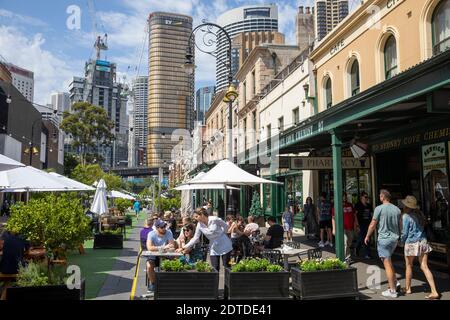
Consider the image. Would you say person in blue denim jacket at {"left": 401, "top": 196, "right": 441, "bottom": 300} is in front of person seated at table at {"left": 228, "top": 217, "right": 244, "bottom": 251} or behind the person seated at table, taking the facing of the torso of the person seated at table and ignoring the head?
in front

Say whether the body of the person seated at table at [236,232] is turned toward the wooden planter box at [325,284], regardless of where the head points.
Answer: no

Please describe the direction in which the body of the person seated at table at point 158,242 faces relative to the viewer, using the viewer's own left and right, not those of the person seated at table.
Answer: facing the viewer and to the right of the viewer

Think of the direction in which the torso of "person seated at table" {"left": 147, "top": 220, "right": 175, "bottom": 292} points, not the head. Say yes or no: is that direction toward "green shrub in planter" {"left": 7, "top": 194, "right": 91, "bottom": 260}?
no

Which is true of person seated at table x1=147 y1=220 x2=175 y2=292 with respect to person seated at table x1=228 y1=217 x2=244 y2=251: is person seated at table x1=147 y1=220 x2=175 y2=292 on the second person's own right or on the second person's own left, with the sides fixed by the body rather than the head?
on the second person's own right

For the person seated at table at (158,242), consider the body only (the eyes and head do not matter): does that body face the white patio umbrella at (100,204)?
no

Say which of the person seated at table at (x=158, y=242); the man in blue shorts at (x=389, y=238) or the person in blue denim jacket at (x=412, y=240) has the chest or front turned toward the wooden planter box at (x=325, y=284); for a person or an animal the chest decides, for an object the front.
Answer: the person seated at table

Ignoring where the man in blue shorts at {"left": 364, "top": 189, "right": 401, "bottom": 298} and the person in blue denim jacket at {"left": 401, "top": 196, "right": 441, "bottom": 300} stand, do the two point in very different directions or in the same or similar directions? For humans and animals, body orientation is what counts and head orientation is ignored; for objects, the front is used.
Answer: same or similar directions
